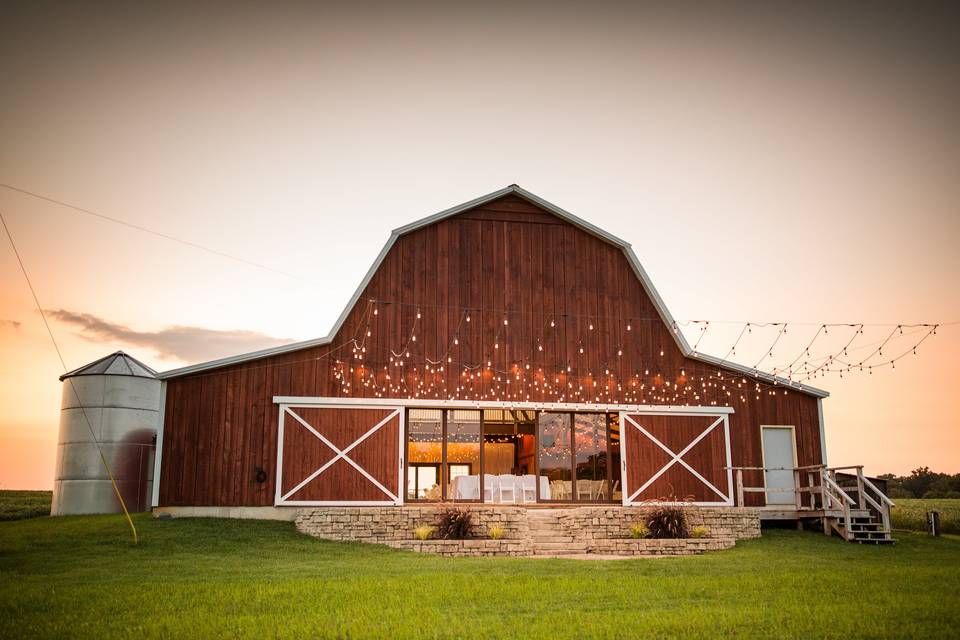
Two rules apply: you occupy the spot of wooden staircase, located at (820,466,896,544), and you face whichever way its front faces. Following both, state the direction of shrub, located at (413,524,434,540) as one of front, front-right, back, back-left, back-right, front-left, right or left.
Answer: right

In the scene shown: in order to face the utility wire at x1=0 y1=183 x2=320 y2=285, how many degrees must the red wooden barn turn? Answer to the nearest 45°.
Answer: approximately 90° to its right

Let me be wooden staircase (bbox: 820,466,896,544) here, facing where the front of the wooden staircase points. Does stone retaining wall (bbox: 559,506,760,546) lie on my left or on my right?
on my right

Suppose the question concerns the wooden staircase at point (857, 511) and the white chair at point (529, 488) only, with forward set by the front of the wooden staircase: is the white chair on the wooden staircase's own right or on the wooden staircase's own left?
on the wooden staircase's own right

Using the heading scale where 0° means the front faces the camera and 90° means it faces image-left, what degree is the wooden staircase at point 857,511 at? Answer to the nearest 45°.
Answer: approximately 315°

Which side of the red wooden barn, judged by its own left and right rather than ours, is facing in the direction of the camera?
front

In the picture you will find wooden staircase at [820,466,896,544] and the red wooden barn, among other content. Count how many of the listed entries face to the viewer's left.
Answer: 0

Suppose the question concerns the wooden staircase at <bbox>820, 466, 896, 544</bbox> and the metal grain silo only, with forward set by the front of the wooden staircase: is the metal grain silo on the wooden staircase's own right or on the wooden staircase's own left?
on the wooden staircase's own right

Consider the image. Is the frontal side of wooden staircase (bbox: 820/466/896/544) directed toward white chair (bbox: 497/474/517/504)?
no
